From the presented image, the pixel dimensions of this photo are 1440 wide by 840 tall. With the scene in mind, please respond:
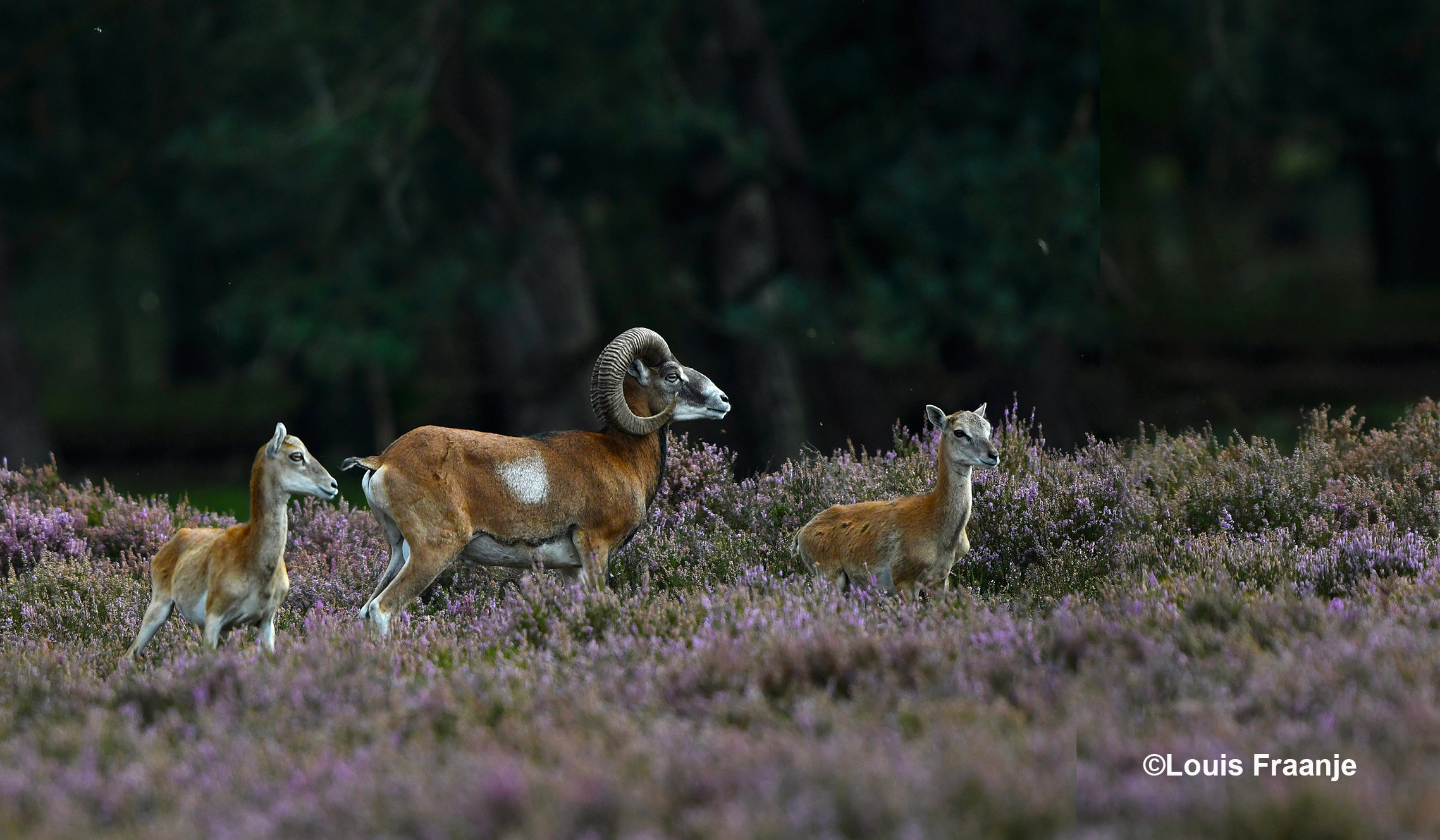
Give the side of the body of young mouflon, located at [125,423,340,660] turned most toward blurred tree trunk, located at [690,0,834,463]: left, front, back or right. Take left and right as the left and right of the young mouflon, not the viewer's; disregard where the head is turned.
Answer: left

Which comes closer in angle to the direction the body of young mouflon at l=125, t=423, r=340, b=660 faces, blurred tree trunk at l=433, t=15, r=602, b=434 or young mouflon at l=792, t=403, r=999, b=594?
the young mouflon

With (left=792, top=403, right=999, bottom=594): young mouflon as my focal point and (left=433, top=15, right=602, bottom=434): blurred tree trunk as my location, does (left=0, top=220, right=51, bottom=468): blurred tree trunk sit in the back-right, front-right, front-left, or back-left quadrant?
back-right

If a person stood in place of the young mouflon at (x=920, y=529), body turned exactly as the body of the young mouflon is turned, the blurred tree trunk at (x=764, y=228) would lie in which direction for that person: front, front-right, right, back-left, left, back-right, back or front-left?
back-left

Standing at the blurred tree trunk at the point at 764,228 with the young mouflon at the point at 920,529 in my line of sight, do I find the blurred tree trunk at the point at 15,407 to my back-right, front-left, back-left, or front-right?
back-right

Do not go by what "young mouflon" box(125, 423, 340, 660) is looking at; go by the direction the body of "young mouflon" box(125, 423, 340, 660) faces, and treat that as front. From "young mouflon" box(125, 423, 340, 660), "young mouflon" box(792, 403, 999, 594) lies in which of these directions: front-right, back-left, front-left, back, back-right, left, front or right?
front-left

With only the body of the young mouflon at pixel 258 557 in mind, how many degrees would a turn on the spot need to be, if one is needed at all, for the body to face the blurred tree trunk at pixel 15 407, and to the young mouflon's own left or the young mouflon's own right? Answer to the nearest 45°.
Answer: approximately 135° to the young mouflon's own left

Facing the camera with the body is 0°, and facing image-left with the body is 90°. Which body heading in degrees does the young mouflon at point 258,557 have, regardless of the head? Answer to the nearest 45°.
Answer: approximately 315°

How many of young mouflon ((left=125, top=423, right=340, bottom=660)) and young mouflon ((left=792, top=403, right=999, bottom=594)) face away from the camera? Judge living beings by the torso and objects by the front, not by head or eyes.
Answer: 0
